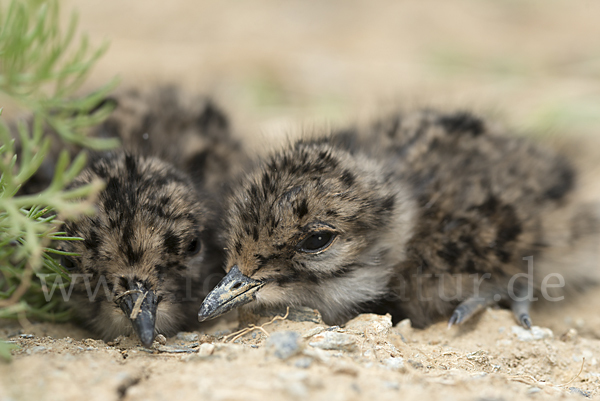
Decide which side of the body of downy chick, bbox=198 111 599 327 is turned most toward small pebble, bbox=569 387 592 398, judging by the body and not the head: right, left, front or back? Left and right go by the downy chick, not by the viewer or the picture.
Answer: left

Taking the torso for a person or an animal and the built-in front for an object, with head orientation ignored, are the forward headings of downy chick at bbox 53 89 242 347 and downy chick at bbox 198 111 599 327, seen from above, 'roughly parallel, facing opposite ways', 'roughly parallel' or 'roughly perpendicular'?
roughly perpendicular

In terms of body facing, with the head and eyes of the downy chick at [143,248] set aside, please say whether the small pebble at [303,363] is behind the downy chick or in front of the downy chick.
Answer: in front

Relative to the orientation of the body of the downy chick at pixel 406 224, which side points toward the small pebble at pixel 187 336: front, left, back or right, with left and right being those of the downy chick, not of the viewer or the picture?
front

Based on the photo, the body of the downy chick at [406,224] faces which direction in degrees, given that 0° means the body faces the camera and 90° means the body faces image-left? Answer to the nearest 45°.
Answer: approximately 45°

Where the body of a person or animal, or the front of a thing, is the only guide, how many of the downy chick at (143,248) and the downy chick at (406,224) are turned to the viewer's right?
0

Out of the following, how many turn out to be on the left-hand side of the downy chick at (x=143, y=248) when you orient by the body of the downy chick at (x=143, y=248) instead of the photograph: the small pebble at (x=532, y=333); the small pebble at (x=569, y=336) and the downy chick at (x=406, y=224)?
3

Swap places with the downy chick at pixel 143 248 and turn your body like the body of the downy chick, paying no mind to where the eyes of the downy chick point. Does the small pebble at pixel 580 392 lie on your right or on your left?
on your left

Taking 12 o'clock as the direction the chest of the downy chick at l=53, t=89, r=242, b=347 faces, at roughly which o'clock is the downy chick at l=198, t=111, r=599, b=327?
the downy chick at l=198, t=111, r=599, b=327 is roughly at 9 o'clock from the downy chick at l=53, t=89, r=242, b=347.

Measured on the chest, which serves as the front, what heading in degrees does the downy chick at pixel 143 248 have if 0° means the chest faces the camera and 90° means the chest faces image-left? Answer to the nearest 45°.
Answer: approximately 0°
